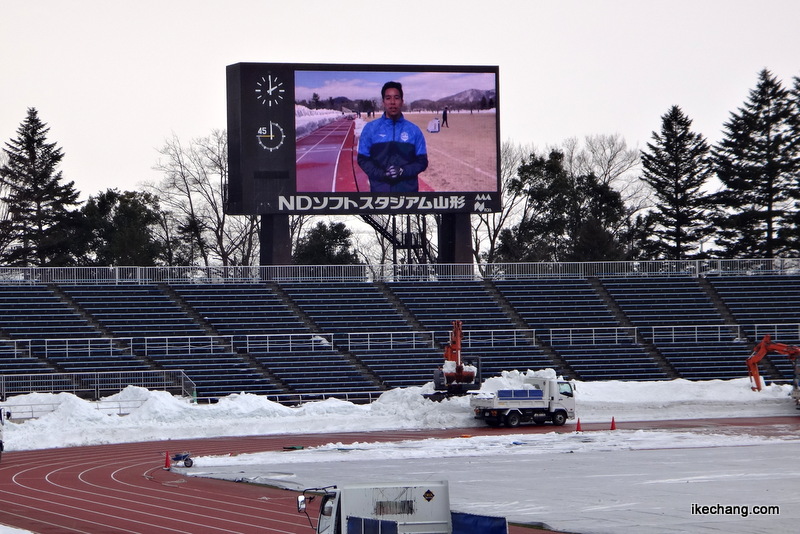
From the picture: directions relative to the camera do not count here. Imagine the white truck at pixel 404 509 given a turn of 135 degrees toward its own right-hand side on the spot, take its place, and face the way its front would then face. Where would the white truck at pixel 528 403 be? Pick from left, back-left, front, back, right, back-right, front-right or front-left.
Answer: front-left

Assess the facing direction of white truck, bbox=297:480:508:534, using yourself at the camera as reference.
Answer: facing to the left of the viewer

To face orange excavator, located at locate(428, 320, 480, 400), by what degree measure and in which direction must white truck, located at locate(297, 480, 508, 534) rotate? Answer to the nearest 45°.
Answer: approximately 90° to its right
